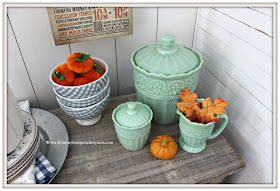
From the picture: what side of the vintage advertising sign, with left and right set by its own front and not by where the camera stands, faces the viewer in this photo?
front
